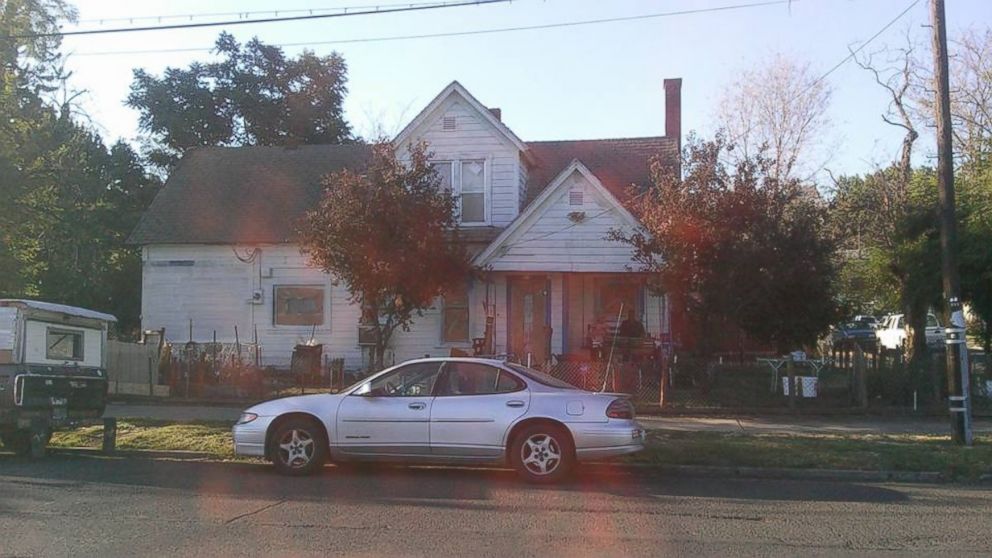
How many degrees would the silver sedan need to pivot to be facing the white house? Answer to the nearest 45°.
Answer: approximately 90° to its right

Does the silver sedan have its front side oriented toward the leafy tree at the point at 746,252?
no

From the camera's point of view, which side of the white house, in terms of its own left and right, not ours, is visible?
front

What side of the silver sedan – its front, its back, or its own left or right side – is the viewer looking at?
left

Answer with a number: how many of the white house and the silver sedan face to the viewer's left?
1

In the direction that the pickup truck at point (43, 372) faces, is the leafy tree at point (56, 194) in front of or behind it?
in front

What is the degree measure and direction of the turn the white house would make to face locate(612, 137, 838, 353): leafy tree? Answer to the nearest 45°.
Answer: approximately 45° to its left

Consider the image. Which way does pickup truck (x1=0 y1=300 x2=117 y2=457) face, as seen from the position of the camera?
facing away from the viewer and to the left of the viewer

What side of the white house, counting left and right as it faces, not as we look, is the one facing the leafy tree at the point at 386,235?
front

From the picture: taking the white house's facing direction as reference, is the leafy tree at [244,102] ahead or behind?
behind

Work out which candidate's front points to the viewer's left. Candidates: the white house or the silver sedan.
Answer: the silver sedan

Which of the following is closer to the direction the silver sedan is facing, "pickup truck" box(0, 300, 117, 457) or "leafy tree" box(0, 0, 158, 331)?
the pickup truck

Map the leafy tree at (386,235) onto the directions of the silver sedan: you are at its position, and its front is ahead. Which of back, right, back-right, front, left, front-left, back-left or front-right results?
right

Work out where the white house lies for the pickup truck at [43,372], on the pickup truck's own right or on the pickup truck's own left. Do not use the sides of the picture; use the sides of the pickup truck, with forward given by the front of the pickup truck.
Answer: on the pickup truck's own right

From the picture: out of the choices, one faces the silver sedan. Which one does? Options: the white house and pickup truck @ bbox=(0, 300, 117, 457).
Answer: the white house

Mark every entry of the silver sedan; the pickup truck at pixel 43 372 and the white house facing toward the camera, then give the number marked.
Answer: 1

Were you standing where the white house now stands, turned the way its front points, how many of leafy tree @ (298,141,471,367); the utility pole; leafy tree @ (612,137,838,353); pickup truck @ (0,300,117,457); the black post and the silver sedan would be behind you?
0

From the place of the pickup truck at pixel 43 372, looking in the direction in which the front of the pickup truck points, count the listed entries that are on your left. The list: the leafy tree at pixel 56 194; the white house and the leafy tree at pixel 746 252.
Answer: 0

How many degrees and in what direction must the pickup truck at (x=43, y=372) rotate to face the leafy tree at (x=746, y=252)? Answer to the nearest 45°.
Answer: approximately 135° to its right
